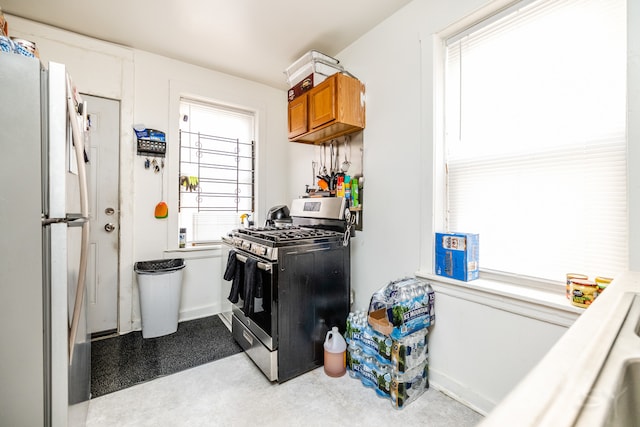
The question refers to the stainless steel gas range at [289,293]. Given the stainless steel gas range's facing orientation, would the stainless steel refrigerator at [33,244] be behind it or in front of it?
in front

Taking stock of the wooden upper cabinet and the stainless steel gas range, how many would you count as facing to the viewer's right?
0

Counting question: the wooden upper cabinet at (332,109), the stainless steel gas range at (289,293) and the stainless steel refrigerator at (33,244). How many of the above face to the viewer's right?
1

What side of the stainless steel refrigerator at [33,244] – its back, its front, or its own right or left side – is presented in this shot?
right

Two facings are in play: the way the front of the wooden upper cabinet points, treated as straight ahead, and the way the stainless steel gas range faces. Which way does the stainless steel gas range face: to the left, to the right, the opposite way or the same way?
the same way

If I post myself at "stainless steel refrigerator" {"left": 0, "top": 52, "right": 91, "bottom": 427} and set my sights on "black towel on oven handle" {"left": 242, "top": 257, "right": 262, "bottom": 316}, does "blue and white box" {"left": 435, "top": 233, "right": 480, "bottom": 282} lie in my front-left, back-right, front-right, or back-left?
front-right

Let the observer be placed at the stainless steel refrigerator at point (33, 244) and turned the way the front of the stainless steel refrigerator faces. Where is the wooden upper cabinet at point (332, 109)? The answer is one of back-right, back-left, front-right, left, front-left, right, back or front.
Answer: front

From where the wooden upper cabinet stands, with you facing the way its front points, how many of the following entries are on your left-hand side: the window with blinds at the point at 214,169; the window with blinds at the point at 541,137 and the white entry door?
1

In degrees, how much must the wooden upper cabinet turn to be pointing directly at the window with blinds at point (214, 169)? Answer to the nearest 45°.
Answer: approximately 90° to its right
